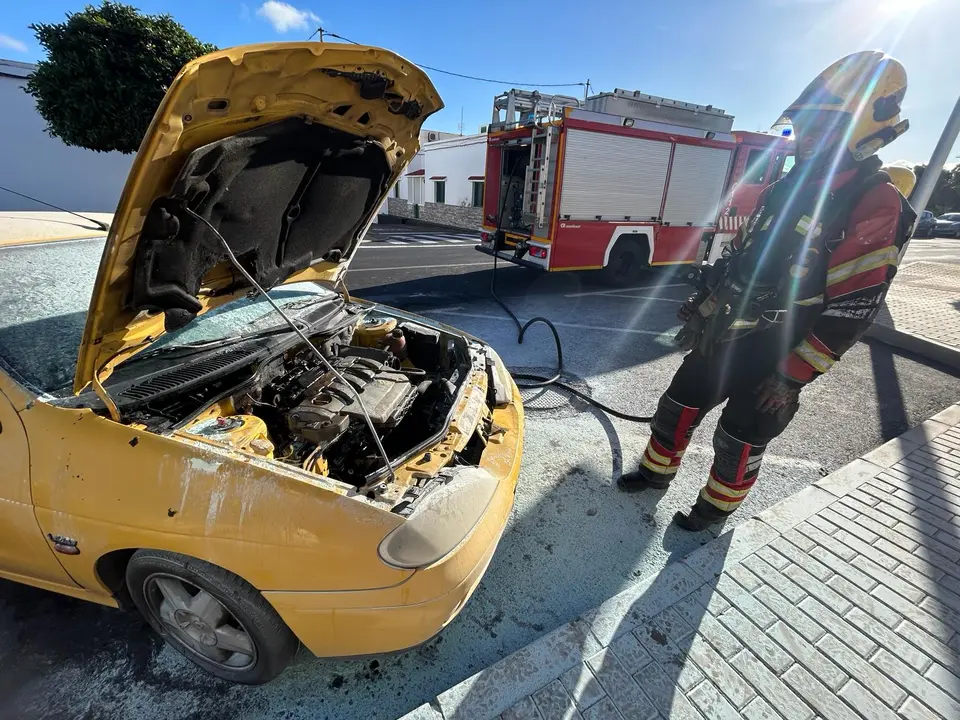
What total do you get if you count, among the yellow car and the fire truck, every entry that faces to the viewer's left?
0

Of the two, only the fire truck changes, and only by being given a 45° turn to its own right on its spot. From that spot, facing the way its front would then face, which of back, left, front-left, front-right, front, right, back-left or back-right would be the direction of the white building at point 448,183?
back-left

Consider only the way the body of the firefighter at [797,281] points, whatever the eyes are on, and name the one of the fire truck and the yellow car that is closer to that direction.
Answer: the yellow car

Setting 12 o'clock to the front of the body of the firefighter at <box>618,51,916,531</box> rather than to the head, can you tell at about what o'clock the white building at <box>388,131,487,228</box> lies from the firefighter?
The white building is roughly at 3 o'clock from the firefighter.

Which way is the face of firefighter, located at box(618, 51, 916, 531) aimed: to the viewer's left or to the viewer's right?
to the viewer's left

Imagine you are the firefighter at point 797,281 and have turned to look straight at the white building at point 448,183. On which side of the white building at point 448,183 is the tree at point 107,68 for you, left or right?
left

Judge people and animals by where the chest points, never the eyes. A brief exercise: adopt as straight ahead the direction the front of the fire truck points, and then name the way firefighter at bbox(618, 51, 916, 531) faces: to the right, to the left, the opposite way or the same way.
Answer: the opposite way

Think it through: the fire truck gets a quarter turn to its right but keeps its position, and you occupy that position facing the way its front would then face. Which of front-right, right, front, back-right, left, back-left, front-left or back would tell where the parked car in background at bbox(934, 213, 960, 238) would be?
left

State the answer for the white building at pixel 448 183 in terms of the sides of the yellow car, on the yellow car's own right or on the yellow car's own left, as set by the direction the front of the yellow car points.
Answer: on the yellow car's own left

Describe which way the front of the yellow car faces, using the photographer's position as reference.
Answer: facing the viewer and to the right of the viewer

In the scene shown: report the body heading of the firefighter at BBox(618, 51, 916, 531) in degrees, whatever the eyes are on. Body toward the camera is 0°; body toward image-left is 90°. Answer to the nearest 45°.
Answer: approximately 45°

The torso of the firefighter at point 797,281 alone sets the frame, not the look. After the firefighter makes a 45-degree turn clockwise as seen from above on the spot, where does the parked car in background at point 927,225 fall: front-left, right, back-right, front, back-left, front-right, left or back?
right

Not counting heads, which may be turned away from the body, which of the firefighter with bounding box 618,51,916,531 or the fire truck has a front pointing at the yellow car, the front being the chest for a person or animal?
the firefighter

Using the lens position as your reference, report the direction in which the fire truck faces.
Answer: facing away from the viewer and to the right of the viewer

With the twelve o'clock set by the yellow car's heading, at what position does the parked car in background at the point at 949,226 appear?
The parked car in background is roughly at 10 o'clock from the yellow car.

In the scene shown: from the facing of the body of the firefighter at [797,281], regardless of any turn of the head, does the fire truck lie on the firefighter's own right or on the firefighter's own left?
on the firefighter's own right

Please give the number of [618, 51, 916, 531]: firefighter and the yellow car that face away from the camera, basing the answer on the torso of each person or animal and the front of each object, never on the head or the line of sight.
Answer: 0

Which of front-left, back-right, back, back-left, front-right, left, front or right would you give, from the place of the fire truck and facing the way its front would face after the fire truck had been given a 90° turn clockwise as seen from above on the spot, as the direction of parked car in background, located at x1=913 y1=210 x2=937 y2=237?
left
